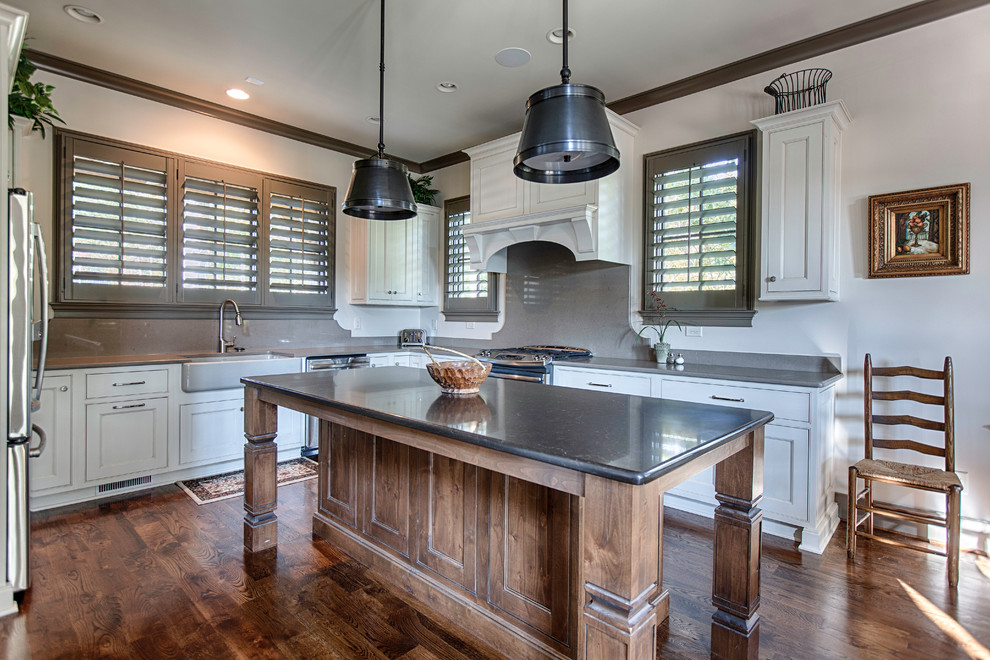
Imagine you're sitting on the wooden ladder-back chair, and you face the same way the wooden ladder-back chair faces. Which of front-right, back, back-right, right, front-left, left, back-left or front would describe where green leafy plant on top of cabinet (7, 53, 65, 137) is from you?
front

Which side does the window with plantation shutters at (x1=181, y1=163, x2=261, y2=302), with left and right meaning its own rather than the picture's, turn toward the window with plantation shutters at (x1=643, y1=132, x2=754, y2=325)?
front

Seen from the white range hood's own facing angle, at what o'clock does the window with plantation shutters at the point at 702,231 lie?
The window with plantation shutters is roughly at 8 o'clock from the white range hood.

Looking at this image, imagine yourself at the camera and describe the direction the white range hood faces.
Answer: facing the viewer and to the left of the viewer

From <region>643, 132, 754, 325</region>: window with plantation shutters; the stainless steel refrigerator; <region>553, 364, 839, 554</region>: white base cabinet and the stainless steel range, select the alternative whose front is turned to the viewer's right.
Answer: the stainless steel refrigerator

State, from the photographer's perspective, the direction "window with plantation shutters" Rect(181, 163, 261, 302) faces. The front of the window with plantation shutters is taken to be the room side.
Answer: facing the viewer and to the right of the viewer

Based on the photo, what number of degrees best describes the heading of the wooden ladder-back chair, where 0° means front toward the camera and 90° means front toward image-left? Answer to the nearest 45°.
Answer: approximately 45°

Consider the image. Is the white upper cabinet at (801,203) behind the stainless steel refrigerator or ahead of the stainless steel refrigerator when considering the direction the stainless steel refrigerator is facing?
ahead

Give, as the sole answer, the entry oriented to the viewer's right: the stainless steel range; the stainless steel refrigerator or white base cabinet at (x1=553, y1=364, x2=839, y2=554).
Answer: the stainless steel refrigerator

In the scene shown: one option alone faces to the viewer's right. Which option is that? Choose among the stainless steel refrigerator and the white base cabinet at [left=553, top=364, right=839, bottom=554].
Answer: the stainless steel refrigerator

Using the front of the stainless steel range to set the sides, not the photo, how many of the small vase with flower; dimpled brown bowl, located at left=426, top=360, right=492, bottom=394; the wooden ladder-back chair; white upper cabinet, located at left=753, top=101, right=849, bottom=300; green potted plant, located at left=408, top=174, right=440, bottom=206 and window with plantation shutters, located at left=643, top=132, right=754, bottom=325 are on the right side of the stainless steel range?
1

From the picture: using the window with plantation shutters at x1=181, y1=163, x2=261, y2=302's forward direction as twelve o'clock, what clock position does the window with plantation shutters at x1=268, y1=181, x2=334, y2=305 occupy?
the window with plantation shutters at x1=268, y1=181, x2=334, y2=305 is roughly at 10 o'clock from the window with plantation shutters at x1=181, y1=163, x2=261, y2=302.

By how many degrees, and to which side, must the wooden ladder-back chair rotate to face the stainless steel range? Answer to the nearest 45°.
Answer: approximately 45° to its right

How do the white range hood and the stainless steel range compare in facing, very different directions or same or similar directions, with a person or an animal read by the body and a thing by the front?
same or similar directions
